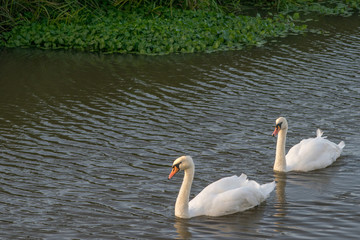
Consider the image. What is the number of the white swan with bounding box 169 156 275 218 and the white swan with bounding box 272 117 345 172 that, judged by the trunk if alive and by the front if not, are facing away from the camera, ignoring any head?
0

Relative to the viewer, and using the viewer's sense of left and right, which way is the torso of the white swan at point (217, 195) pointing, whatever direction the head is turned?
facing to the left of the viewer

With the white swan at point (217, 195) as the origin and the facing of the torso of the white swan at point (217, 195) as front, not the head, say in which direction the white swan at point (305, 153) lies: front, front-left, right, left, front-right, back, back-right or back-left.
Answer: back-right

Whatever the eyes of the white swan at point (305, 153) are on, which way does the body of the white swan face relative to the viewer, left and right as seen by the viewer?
facing the viewer and to the left of the viewer

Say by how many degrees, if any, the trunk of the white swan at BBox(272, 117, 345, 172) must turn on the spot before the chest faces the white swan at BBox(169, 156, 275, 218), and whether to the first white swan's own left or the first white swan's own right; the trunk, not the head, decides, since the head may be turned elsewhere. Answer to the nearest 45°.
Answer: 0° — it already faces it
